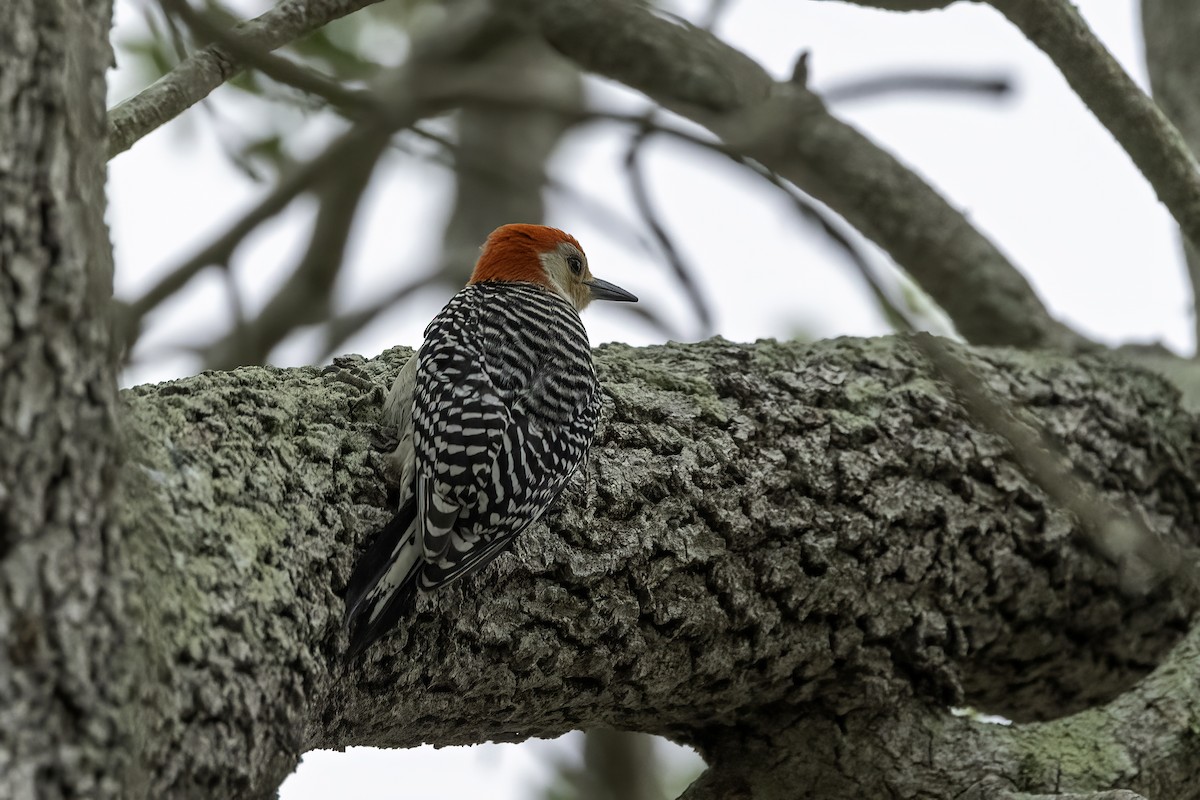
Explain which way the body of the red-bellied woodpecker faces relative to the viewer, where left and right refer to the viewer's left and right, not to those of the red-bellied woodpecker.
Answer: facing away from the viewer and to the right of the viewer

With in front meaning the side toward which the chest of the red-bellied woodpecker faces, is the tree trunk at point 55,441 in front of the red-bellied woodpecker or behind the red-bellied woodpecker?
behind
